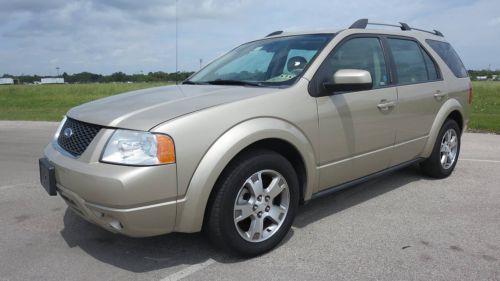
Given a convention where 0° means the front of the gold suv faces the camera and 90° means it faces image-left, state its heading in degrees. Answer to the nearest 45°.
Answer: approximately 45°
